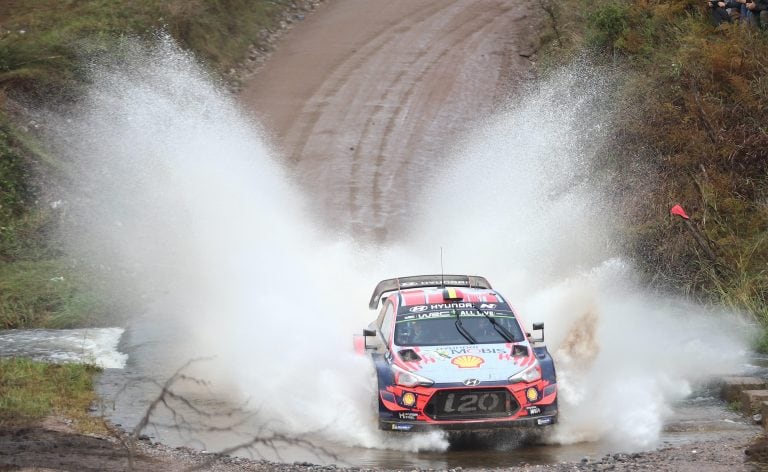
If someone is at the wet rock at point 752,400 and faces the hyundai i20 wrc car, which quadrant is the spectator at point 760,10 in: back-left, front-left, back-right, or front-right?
back-right

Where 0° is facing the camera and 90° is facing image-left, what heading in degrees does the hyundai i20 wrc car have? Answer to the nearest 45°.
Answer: approximately 0°

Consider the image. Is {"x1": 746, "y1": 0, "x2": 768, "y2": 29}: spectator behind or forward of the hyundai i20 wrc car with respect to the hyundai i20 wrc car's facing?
behind

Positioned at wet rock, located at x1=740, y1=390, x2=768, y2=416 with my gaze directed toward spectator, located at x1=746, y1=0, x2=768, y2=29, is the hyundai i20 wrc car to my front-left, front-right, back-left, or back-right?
back-left

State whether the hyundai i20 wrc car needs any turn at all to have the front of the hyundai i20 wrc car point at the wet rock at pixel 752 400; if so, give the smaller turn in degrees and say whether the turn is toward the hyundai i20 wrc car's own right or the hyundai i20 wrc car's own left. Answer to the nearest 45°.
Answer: approximately 90° to the hyundai i20 wrc car's own left
